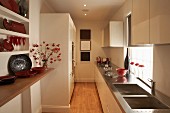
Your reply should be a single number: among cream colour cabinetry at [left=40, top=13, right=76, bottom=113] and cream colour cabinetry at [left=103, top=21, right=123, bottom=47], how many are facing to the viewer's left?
1

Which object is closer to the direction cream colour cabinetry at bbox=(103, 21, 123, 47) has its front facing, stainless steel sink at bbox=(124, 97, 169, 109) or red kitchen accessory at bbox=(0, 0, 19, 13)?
the red kitchen accessory

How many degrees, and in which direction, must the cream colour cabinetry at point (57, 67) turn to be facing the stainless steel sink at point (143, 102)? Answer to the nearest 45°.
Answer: approximately 45° to its right

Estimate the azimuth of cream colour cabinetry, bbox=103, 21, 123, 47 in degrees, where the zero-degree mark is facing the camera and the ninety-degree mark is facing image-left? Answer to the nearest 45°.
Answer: approximately 90°

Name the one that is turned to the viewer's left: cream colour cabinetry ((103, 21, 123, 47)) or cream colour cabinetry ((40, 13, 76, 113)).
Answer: cream colour cabinetry ((103, 21, 123, 47))

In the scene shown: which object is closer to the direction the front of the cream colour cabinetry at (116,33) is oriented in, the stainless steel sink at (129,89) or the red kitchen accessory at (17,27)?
the red kitchen accessory

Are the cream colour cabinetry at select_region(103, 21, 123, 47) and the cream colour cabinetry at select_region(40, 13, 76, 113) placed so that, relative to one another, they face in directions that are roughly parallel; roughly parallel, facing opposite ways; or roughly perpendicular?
roughly parallel, facing opposite ways

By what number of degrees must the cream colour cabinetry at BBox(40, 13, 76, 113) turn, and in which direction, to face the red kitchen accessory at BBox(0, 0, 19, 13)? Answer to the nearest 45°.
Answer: approximately 90° to its right

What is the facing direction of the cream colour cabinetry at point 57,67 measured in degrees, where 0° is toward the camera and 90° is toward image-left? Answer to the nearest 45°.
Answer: approximately 270°

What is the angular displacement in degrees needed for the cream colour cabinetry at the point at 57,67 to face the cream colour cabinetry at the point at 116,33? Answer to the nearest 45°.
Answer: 0° — it already faces it

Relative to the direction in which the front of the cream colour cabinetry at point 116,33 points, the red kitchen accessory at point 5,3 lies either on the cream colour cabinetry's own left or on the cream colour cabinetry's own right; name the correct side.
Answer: on the cream colour cabinetry's own left

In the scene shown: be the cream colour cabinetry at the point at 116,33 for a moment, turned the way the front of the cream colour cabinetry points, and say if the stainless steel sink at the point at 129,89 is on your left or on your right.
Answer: on your left
